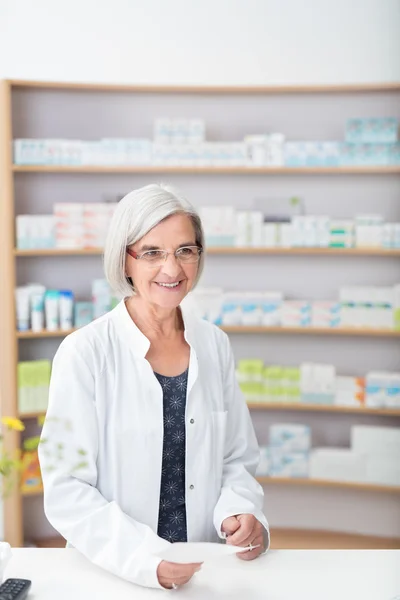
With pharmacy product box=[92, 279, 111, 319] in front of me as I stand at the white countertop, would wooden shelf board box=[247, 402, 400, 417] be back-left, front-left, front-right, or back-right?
front-right

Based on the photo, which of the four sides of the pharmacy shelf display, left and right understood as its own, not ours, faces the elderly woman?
front

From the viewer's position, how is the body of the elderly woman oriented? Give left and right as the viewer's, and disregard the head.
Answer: facing the viewer and to the right of the viewer

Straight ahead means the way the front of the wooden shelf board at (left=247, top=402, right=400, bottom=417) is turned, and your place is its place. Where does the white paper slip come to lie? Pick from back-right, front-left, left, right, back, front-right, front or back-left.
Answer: front

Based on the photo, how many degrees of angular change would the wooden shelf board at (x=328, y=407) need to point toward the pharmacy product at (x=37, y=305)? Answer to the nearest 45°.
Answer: approximately 90° to its right

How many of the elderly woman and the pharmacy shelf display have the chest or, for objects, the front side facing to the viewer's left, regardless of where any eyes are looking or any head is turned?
0

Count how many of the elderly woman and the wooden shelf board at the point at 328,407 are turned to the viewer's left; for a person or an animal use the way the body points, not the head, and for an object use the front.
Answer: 0

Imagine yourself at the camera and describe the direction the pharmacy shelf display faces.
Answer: facing the viewer

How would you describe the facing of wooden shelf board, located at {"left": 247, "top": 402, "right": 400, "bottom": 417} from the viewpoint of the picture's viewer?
facing the viewer

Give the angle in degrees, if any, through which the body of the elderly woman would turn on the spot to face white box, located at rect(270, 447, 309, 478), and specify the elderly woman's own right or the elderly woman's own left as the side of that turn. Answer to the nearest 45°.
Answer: approximately 135° to the elderly woman's own left

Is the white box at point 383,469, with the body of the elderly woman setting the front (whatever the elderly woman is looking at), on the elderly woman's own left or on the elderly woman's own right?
on the elderly woman's own left

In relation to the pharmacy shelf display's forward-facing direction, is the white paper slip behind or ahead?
ahead

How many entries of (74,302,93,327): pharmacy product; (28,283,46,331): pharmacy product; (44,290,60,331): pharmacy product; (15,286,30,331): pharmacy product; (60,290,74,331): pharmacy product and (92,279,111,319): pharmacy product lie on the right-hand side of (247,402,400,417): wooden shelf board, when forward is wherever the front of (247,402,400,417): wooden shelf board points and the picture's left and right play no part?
6

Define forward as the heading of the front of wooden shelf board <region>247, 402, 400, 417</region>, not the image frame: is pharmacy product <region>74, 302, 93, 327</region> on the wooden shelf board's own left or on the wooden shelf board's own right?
on the wooden shelf board's own right

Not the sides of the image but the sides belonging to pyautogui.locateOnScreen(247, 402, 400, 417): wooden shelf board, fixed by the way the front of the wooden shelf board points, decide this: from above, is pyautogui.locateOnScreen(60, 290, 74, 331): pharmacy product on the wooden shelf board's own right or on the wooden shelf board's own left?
on the wooden shelf board's own right

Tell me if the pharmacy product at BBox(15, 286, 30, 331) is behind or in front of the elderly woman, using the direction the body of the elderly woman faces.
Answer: behind
